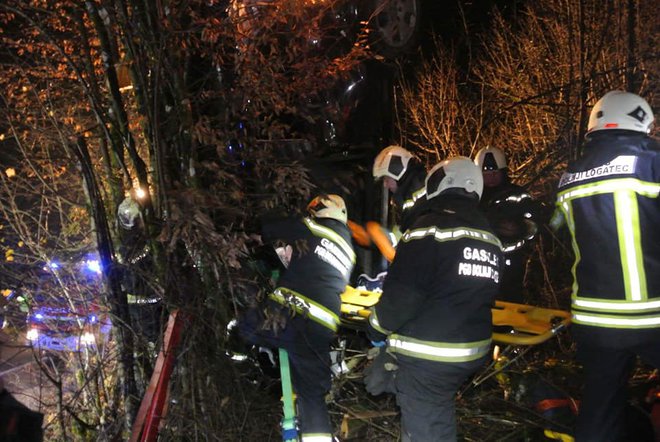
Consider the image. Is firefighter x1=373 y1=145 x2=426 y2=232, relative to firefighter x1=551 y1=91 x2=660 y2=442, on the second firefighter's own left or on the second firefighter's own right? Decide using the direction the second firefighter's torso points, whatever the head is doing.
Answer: on the second firefighter's own left

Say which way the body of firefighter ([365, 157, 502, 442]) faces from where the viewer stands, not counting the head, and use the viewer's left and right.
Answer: facing away from the viewer and to the left of the viewer

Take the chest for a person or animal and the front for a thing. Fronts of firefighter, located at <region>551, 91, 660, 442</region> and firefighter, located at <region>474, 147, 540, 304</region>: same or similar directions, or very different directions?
very different directions

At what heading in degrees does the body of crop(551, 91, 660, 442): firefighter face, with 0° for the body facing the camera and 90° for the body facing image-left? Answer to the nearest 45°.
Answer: approximately 225°

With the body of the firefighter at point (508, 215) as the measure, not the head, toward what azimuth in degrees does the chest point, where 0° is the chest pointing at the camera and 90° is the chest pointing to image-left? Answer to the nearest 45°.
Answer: approximately 45°
